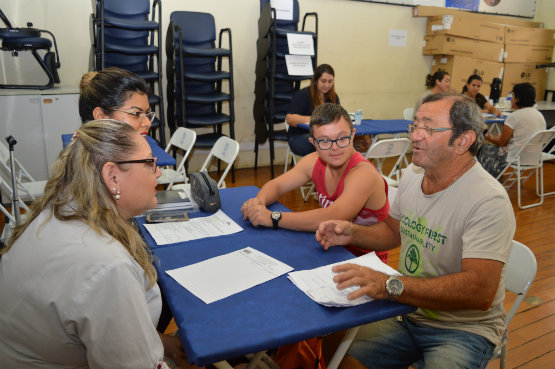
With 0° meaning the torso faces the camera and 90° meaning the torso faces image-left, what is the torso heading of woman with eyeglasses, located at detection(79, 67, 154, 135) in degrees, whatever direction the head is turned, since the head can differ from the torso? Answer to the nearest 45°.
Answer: approximately 315°

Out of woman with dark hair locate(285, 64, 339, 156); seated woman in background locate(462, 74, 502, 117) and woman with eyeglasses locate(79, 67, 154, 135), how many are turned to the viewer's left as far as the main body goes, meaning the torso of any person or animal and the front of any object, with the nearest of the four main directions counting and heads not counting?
0

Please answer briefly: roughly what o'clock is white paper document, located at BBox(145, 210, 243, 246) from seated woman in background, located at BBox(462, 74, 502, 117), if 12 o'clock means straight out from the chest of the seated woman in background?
The white paper document is roughly at 2 o'clock from the seated woman in background.

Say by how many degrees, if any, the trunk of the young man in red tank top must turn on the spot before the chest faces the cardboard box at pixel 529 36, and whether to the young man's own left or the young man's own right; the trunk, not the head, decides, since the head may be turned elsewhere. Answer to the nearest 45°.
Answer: approximately 180°

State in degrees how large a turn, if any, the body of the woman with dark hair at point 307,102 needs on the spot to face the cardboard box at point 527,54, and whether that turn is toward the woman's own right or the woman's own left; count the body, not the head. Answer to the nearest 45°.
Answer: approximately 90° to the woman's own left

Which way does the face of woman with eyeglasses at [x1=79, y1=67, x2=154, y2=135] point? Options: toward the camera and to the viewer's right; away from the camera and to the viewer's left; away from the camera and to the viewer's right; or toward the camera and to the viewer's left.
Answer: toward the camera and to the viewer's right

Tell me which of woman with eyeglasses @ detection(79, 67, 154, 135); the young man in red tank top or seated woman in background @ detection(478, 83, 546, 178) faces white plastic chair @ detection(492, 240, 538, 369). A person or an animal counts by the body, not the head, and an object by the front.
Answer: the woman with eyeglasses

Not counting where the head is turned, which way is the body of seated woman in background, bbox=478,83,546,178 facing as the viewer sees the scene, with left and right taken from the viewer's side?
facing away from the viewer and to the left of the viewer

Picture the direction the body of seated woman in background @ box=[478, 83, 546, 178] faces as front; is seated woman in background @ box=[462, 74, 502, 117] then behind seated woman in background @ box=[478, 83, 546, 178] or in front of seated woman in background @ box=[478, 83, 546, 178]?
in front

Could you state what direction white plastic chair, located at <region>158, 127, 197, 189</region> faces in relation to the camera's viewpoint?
facing the viewer and to the left of the viewer

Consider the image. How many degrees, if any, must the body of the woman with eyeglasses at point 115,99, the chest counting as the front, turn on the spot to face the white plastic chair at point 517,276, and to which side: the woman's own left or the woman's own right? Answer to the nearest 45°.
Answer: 0° — they already face it

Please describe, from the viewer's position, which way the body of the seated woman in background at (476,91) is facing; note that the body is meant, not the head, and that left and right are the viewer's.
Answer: facing the viewer and to the right of the viewer

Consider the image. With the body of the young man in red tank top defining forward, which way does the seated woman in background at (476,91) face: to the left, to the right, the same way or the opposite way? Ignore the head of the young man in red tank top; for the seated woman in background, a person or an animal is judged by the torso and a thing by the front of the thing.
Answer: to the left

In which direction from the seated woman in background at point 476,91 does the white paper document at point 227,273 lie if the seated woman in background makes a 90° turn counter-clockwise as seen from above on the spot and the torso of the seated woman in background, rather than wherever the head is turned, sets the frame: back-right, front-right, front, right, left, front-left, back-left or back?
back-right
